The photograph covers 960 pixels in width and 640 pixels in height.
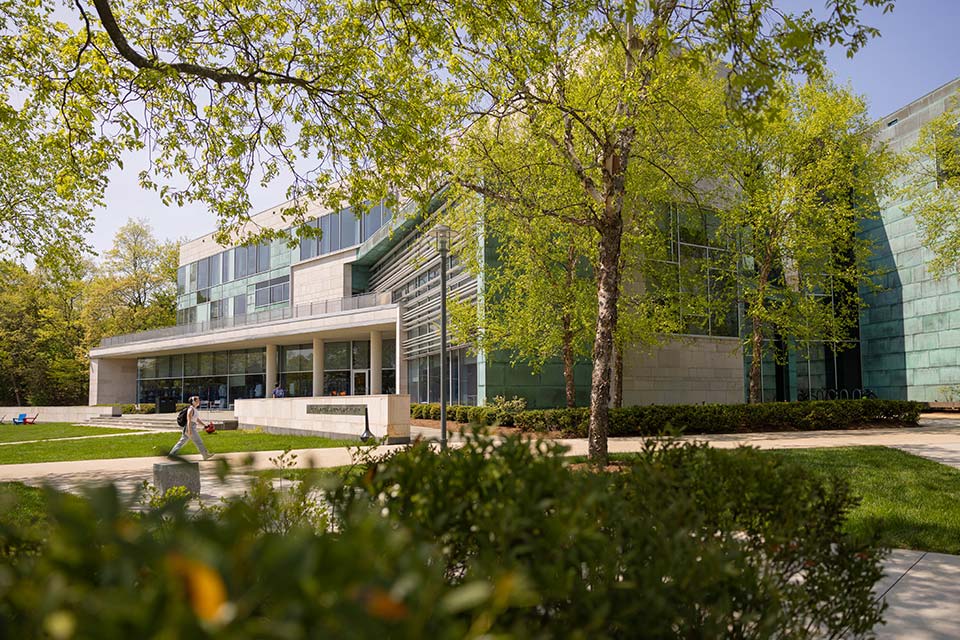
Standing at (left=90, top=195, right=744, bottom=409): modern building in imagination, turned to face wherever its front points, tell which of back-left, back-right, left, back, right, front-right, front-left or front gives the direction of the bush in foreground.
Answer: front-left

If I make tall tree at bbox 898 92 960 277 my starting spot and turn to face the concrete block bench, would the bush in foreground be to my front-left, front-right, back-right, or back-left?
front-left

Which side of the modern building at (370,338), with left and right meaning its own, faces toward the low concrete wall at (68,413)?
right

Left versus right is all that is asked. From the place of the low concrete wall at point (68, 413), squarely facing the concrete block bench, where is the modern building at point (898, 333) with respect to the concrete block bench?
left

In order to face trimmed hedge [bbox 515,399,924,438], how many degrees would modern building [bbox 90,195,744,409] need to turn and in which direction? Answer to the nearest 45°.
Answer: approximately 90° to its left

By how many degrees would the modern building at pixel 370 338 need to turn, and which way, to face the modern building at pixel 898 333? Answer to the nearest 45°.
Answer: approximately 135° to its left

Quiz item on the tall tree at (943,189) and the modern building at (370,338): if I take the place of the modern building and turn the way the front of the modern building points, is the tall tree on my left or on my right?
on my left

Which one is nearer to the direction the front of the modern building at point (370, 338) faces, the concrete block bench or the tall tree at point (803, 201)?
the concrete block bench

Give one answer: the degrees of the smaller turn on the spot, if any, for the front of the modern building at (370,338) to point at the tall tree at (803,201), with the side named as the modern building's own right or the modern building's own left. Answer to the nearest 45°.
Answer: approximately 90° to the modern building's own left
